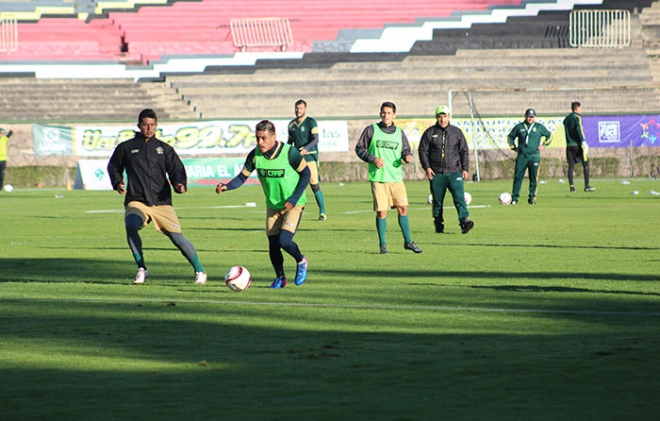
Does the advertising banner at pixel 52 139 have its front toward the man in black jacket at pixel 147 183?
yes

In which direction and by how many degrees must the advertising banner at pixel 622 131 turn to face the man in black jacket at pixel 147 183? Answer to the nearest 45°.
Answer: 0° — it already faces them

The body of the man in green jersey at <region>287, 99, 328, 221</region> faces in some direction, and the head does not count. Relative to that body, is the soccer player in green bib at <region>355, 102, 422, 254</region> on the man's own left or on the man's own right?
on the man's own left

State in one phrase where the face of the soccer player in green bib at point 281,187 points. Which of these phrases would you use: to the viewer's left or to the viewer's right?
to the viewer's left

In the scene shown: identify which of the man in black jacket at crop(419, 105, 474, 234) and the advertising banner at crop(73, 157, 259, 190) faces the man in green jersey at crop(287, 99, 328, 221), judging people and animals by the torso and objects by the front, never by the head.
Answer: the advertising banner

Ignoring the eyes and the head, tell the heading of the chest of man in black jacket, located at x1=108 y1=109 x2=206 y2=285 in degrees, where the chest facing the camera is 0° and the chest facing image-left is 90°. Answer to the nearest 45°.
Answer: approximately 0°

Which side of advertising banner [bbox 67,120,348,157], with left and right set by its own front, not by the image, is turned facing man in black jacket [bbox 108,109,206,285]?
front

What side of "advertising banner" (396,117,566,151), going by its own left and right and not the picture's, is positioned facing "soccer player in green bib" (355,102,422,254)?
front

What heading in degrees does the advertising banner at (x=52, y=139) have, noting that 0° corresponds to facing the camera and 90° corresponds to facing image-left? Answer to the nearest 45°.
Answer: approximately 0°

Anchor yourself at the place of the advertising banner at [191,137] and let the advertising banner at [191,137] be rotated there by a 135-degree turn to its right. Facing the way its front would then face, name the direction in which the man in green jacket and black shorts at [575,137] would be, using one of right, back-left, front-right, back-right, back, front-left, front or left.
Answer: back

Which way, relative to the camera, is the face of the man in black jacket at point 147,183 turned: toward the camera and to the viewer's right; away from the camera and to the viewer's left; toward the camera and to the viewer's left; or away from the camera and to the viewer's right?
toward the camera and to the viewer's right

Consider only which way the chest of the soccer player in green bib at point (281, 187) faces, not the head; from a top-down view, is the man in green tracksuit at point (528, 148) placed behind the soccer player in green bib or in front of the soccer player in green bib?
behind
